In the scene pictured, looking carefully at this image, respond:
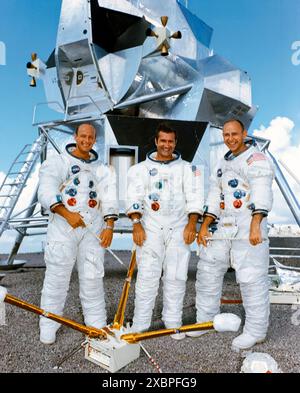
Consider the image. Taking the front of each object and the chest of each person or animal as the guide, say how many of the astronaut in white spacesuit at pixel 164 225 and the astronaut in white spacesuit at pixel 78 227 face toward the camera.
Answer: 2

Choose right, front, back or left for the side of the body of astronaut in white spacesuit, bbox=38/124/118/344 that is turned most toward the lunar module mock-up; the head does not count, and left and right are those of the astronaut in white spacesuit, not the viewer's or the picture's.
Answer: back

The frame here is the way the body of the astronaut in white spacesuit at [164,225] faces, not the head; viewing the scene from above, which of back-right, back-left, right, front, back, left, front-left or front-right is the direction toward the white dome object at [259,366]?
front-left

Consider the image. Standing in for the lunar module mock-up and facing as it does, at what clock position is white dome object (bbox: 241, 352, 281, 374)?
The white dome object is roughly at 10 o'clock from the lunar module mock-up.

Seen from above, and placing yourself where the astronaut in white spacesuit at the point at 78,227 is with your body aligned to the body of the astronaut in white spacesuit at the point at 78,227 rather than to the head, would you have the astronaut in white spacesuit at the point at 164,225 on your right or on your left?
on your left

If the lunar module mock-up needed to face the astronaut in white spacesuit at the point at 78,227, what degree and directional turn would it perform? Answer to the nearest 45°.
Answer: approximately 45° to its left

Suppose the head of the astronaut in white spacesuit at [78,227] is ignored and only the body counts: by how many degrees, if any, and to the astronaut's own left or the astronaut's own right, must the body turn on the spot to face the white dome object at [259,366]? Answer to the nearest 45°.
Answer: approximately 45° to the astronaut's own left

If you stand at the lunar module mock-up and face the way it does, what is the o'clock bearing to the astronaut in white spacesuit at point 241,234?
The astronaut in white spacesuit is roughly at 10 o'clock from the lunar module mock-up.

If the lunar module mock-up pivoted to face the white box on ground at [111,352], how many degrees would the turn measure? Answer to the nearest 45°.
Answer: approximately 45° to its left

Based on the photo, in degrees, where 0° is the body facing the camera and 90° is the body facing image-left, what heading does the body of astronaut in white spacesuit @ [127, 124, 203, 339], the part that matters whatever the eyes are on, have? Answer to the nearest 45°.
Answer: approximately 0°

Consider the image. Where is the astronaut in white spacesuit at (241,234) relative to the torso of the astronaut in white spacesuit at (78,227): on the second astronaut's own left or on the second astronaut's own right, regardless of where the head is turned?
on the second astronaut's own left

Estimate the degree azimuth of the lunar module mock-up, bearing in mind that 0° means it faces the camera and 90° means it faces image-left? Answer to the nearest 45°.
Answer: approximately 45°

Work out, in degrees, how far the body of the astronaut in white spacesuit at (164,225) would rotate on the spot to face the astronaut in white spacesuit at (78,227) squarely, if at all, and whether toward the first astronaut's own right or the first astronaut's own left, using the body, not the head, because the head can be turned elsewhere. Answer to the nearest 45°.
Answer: approximately 90° to the first astronaut's own right

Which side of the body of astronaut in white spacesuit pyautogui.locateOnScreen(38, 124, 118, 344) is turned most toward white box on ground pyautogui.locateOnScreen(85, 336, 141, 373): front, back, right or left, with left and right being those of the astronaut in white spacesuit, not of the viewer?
front

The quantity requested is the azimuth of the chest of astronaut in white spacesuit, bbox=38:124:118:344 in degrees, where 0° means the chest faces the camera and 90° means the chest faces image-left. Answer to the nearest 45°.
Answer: approximately 0°
